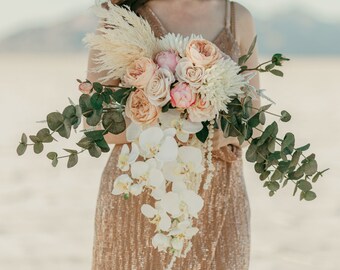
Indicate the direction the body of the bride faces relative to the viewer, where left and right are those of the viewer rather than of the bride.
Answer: facing the viewer

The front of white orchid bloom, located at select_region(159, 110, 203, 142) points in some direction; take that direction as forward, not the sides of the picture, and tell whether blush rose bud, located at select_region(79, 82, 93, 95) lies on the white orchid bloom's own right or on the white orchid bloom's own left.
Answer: on the white orchid bloom's own right
